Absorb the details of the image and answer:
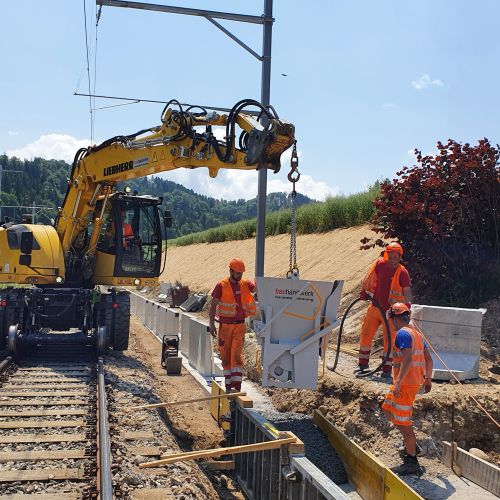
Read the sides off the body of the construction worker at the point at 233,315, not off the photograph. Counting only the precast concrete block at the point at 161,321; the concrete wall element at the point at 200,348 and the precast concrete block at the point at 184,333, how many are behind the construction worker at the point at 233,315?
3

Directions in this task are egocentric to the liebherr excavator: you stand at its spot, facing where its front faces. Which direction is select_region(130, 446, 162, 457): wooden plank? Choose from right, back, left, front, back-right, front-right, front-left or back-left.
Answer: front-right

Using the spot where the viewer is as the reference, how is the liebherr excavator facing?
facing the viewer and to the right of the viewer

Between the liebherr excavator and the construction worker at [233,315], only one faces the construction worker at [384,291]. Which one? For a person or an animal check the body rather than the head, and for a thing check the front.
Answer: the liebherr excavator

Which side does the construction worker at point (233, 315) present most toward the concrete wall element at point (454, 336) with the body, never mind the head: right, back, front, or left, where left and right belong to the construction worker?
left

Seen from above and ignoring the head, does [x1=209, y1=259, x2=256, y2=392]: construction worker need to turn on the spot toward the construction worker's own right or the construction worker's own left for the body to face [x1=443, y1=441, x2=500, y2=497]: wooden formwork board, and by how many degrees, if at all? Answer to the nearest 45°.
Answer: approximately 45° to the construction worker's own left

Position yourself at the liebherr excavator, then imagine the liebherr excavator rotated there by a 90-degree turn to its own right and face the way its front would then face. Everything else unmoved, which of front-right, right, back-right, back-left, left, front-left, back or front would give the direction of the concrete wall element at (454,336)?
left

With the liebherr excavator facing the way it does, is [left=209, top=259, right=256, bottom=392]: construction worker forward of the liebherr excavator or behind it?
forward

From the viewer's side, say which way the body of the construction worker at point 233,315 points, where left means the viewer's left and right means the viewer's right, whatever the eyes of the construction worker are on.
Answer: facing the viewer

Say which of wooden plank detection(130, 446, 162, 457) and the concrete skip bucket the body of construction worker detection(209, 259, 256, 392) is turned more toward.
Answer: the wooden plank

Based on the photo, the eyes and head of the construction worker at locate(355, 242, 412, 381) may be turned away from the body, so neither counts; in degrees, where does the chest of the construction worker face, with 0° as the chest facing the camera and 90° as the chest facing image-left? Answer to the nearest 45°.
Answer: approximately 0°
